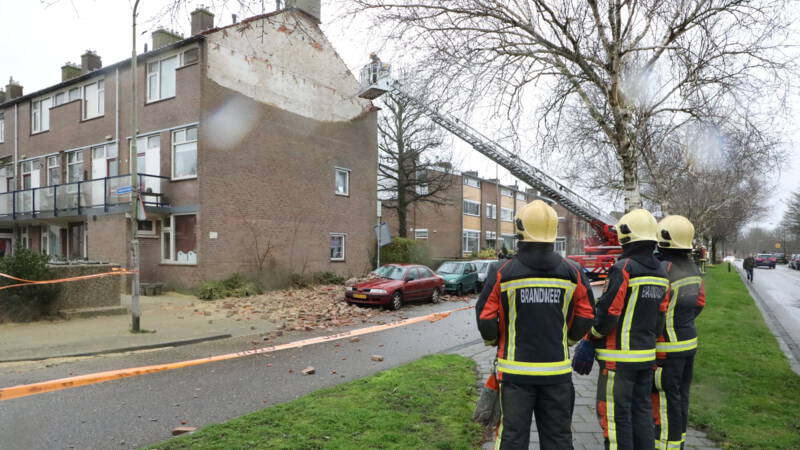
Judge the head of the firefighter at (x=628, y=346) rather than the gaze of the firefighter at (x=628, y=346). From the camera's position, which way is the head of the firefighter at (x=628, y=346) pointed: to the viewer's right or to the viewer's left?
to the viewer's left

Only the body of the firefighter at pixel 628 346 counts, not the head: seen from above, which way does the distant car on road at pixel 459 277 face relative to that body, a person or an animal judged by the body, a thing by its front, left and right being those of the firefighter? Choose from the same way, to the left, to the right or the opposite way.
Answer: to the left

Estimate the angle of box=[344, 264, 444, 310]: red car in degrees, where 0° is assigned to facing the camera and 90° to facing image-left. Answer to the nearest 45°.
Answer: approximately 45°

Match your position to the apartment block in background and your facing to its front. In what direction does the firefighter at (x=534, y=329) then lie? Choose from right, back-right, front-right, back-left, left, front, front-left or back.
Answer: front-right

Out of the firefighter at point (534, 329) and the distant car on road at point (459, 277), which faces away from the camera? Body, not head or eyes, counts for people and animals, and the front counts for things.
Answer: the firefighter

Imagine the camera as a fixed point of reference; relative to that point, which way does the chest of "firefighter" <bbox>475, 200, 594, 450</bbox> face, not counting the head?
away from the camera

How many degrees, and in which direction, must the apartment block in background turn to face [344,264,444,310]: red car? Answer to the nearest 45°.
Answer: approximately 45° to its right

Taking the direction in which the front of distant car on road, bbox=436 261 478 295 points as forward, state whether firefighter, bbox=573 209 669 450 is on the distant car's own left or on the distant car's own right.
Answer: on the distant car's own left

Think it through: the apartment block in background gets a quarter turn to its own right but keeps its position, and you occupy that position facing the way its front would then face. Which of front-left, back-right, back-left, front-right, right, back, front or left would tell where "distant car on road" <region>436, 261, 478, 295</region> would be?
front-left

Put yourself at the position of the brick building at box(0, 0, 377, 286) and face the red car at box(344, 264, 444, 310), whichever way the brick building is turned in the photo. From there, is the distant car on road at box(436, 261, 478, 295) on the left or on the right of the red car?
left

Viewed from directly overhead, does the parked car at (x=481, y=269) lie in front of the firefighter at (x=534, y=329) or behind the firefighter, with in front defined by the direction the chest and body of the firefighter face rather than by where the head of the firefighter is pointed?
in front

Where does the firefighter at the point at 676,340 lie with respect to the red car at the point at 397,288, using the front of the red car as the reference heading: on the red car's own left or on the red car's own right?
on the red car's own left

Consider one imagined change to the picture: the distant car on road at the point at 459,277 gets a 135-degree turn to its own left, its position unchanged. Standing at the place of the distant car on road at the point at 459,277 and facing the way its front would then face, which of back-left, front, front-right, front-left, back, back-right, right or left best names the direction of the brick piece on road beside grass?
right

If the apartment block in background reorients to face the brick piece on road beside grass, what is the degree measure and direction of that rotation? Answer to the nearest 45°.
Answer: approximately 45° to its right

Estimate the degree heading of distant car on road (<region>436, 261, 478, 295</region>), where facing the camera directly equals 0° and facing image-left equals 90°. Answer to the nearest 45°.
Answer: approximately 45°

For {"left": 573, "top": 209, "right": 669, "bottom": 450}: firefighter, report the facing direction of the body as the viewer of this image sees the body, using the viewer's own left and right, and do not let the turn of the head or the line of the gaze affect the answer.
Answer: facing away from the viewer and to the left of the viewer
